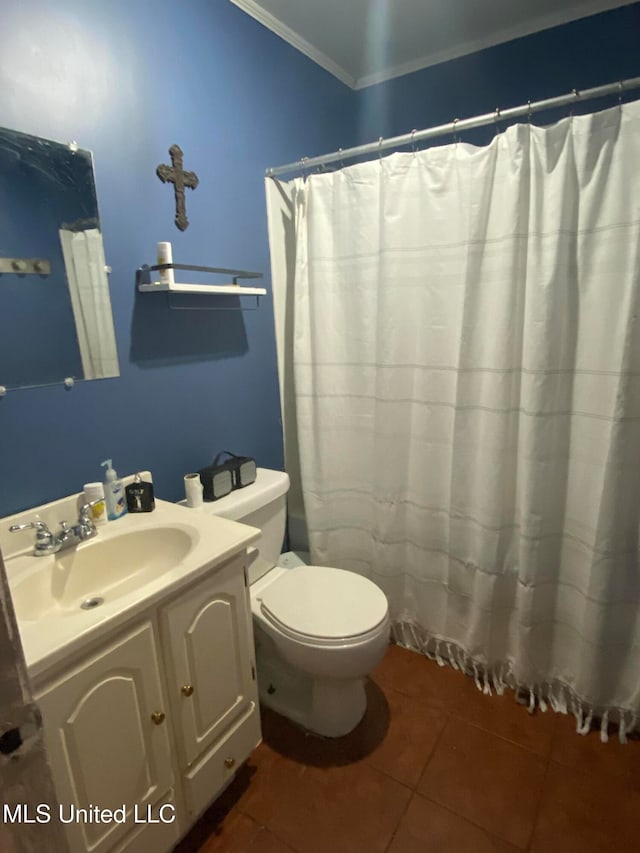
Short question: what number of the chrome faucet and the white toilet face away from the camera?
0

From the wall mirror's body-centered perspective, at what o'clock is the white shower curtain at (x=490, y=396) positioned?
The white shower curtain is roughly at 11 o'clock from the wall mirror.

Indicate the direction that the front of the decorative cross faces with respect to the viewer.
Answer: facing the viewer and to the right of the viewer

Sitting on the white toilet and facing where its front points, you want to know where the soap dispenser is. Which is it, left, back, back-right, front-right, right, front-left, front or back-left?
back-right

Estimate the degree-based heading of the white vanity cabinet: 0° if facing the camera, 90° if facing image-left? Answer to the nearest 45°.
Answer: approximately 315°
